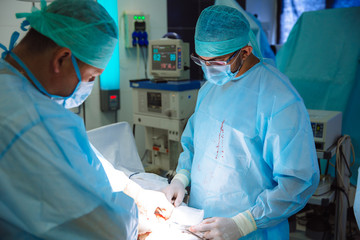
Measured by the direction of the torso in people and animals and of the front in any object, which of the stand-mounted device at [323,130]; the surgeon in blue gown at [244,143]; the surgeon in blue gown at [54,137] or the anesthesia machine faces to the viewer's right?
the surgeon in blue gown at [54,137]

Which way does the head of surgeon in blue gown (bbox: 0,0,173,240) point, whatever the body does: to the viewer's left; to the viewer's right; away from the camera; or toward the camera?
to the viewer's right

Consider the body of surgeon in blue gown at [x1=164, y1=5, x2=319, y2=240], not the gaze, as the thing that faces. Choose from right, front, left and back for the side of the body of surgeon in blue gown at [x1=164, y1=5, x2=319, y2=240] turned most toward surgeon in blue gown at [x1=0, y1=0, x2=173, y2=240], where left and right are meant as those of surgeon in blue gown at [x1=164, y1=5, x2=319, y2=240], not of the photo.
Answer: front

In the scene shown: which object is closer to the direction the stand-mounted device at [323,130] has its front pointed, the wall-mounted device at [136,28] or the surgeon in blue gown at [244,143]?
the surgeon in blue gown

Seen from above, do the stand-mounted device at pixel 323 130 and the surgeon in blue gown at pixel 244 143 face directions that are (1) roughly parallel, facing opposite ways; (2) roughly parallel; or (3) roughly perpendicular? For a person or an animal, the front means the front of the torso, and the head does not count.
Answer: roughly parallel

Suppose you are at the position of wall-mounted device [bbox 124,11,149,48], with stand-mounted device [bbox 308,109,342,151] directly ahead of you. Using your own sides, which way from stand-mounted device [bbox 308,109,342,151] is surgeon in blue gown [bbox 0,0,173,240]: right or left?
right

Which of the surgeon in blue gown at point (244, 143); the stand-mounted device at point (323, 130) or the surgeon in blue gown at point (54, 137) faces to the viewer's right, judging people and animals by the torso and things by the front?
the surgeon in blue gown at point (54, 137)

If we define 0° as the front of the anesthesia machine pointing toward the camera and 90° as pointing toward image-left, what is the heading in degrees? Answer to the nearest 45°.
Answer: approximately 45°

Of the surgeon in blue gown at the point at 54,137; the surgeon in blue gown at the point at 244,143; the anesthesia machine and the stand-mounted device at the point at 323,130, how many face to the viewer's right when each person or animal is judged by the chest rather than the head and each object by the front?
1

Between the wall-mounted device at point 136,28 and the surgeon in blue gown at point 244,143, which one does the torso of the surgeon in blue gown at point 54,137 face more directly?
the surgeon in blue gown

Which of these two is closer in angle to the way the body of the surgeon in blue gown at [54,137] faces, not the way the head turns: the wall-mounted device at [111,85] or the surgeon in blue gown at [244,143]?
the surgeon in blue gown

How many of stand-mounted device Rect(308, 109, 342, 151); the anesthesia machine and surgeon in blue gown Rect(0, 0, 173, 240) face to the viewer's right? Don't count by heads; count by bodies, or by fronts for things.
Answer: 1
